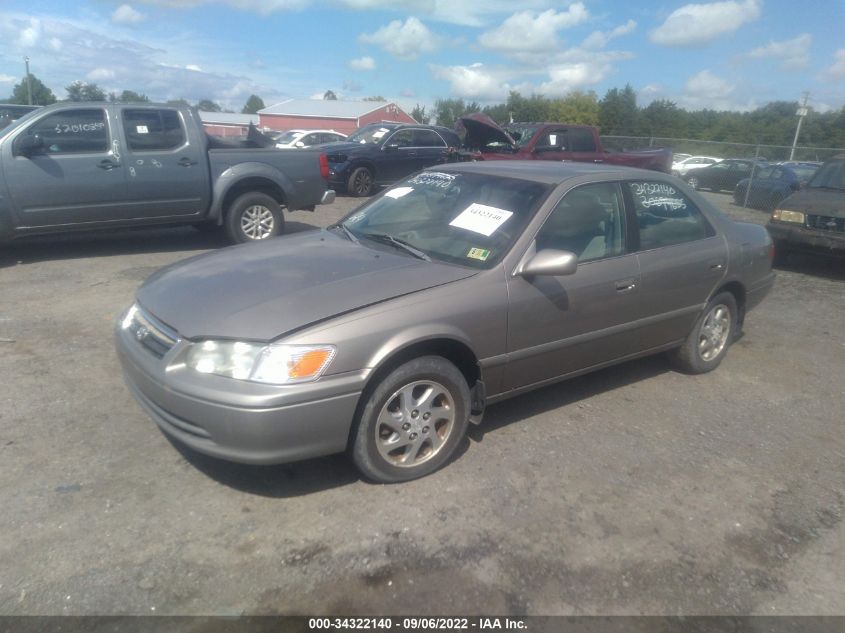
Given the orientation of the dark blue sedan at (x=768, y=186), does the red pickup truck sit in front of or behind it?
in front

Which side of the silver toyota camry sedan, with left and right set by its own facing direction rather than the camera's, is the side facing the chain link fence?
back

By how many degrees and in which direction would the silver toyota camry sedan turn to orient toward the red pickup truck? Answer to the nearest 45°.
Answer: approximately 135° to its right

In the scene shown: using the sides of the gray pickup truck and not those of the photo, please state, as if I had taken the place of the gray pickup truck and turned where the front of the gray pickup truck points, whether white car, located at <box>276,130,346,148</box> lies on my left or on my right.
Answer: on my right

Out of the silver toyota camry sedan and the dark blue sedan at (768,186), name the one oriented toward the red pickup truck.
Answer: the dark blue sedan

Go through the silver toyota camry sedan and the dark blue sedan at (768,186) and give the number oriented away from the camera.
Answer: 0

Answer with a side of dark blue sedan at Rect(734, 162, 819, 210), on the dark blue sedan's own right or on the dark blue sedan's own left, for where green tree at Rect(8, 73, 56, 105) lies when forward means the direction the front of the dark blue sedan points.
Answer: on the dark blue sedan's own right

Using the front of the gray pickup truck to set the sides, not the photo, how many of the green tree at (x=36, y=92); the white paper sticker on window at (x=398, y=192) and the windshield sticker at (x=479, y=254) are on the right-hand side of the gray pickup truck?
1

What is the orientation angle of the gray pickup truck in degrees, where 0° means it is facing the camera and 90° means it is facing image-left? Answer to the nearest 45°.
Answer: approximately 90°

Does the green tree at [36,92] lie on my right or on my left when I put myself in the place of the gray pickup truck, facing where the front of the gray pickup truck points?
on my right

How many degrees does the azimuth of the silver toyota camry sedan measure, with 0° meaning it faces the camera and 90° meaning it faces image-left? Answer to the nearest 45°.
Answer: approximately 45°
